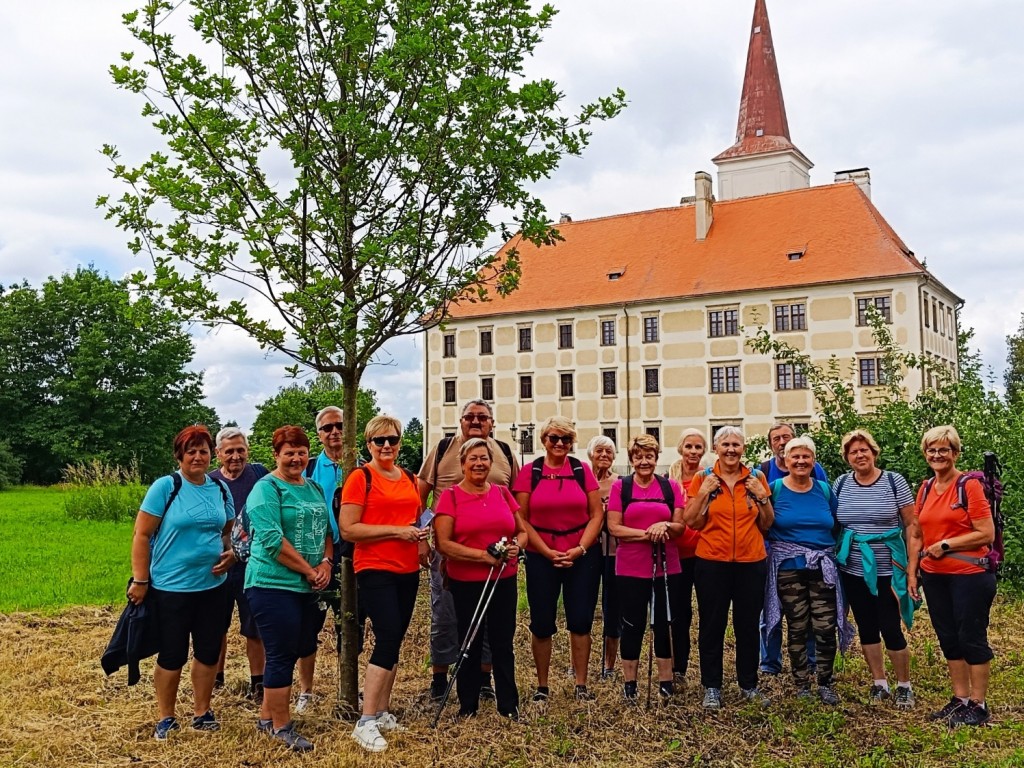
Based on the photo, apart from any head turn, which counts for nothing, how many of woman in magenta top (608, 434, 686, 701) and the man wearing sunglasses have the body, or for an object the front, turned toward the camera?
2

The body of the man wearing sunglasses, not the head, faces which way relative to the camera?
toward the camera

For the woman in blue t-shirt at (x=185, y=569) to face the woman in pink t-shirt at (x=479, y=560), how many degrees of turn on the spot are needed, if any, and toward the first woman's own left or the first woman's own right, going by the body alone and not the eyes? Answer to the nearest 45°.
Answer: approximately 45° to the first woman's own left

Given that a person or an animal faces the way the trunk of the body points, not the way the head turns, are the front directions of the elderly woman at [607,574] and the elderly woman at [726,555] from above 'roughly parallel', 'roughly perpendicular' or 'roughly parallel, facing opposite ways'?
roughly parallel

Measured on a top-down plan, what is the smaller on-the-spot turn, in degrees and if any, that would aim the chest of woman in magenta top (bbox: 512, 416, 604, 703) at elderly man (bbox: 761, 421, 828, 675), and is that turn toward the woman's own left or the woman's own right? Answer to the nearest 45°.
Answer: approximately 135° to the woman's own left

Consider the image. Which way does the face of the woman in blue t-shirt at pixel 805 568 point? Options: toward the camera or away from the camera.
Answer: toward the camera

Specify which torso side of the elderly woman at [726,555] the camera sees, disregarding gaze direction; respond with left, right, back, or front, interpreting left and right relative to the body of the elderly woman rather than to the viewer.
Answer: front

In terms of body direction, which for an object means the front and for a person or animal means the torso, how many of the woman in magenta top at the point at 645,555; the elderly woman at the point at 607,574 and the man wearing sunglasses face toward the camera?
3

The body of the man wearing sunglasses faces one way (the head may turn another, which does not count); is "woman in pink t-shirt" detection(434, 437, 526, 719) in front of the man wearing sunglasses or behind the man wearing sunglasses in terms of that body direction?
in front

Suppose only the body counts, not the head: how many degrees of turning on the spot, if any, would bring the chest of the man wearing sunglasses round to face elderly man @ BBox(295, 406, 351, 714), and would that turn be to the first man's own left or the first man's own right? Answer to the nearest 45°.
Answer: approximately 90° to the first man's own right

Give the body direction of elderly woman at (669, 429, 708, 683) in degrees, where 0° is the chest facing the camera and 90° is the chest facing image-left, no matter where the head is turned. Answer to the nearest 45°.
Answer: approximately 0°

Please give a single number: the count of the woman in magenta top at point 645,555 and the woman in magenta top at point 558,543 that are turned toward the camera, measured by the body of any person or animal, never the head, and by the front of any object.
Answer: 2

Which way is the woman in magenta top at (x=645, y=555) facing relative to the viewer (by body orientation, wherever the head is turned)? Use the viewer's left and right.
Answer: facing the viewer
